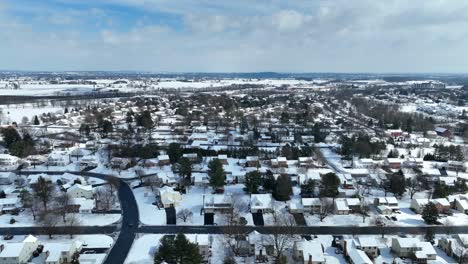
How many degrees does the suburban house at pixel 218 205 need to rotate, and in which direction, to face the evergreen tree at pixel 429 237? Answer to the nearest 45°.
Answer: approximately 90° to its left

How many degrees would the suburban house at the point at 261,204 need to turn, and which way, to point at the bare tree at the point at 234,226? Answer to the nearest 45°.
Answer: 0° — it already faces it

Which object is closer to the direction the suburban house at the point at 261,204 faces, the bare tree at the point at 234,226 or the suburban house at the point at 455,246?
the bare tree

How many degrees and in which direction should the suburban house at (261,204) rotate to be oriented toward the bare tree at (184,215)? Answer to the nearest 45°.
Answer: approximately 90° to its right

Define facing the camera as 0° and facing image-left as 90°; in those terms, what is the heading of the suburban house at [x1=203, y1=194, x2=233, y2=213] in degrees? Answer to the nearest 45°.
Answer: approximately 0°

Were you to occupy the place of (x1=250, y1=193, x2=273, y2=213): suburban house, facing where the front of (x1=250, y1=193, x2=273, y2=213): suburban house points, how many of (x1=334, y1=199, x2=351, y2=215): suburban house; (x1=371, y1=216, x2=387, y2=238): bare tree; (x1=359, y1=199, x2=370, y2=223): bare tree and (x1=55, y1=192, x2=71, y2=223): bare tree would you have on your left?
3

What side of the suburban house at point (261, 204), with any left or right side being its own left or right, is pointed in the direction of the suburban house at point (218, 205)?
right

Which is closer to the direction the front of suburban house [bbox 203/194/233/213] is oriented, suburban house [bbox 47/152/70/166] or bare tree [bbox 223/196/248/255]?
the bare tree

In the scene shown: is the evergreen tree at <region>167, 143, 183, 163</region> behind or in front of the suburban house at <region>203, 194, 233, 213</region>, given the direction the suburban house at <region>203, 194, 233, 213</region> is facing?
behind

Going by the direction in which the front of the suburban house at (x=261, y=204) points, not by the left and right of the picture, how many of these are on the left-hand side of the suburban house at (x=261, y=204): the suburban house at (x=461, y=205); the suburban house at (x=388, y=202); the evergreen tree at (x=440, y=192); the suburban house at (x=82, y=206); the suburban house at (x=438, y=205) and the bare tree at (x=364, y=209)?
5
